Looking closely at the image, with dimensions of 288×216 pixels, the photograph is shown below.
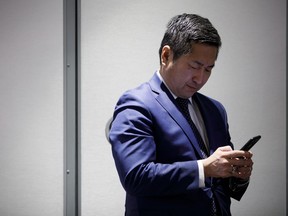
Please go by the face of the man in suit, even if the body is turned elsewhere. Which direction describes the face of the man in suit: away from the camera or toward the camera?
toward the camera

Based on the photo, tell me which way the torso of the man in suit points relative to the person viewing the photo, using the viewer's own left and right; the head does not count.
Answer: facing the viewer and to the right of the viewer
